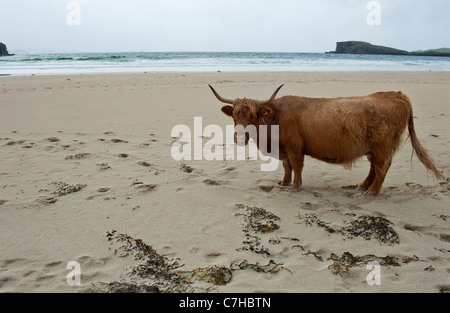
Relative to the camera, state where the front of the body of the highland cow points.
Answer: to the viewer's left

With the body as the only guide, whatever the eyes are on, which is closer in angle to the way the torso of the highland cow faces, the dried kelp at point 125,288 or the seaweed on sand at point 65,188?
the seaweed on sand

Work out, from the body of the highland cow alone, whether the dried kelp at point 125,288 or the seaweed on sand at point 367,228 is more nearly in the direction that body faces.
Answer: the dried kelp

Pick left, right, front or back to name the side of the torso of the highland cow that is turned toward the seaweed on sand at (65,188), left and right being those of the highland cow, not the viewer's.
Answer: front

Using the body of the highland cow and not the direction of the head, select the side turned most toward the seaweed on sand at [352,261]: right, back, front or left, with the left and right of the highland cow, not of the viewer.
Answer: left

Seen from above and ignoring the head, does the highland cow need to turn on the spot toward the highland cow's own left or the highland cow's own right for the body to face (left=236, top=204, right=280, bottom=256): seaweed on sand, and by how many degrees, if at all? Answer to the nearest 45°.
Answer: approximately 45° to the highland cow's own left

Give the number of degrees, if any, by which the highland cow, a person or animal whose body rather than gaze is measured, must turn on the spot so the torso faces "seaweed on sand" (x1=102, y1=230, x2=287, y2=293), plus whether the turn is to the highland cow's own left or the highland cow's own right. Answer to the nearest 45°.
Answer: approximately 45° to the highland cow's own left

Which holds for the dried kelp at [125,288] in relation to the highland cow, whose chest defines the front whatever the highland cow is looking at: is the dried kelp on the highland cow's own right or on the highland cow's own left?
on the highland cow's own left
